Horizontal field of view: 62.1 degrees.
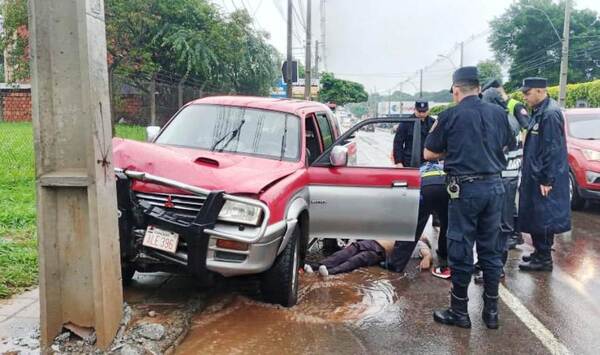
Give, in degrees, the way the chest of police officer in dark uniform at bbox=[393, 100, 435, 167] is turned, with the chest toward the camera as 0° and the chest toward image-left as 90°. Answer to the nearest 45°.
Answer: approximately 0°

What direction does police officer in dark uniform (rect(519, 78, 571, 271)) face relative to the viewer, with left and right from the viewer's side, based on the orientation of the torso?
facing to the left of the viewer

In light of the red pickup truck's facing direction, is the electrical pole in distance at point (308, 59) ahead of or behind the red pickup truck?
behind

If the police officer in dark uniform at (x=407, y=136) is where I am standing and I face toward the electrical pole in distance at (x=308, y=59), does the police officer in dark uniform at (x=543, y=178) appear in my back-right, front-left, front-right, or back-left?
back-right

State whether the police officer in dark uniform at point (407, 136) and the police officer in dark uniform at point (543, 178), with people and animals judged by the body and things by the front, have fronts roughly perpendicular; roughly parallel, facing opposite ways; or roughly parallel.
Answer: roughly perpendicular

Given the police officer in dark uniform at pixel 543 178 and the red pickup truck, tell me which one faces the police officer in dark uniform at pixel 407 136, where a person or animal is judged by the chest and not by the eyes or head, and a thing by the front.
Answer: the police officer in dark uniform at pixel 543 178

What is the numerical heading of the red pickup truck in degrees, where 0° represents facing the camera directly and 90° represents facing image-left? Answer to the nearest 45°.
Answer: approximately 45°

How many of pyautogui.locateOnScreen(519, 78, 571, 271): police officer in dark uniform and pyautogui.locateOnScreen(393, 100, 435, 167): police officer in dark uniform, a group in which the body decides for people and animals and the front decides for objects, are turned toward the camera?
1

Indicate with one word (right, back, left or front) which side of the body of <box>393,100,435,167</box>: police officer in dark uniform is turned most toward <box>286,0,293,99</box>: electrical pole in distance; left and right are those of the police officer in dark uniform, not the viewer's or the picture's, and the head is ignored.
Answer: back

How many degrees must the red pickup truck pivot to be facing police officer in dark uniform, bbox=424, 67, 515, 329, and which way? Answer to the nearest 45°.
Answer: approximately 135° to its left

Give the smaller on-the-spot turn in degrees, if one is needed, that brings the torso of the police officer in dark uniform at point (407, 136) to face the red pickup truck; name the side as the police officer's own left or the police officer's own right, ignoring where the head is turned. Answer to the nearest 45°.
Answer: approximately 45° to the police officer's own right
